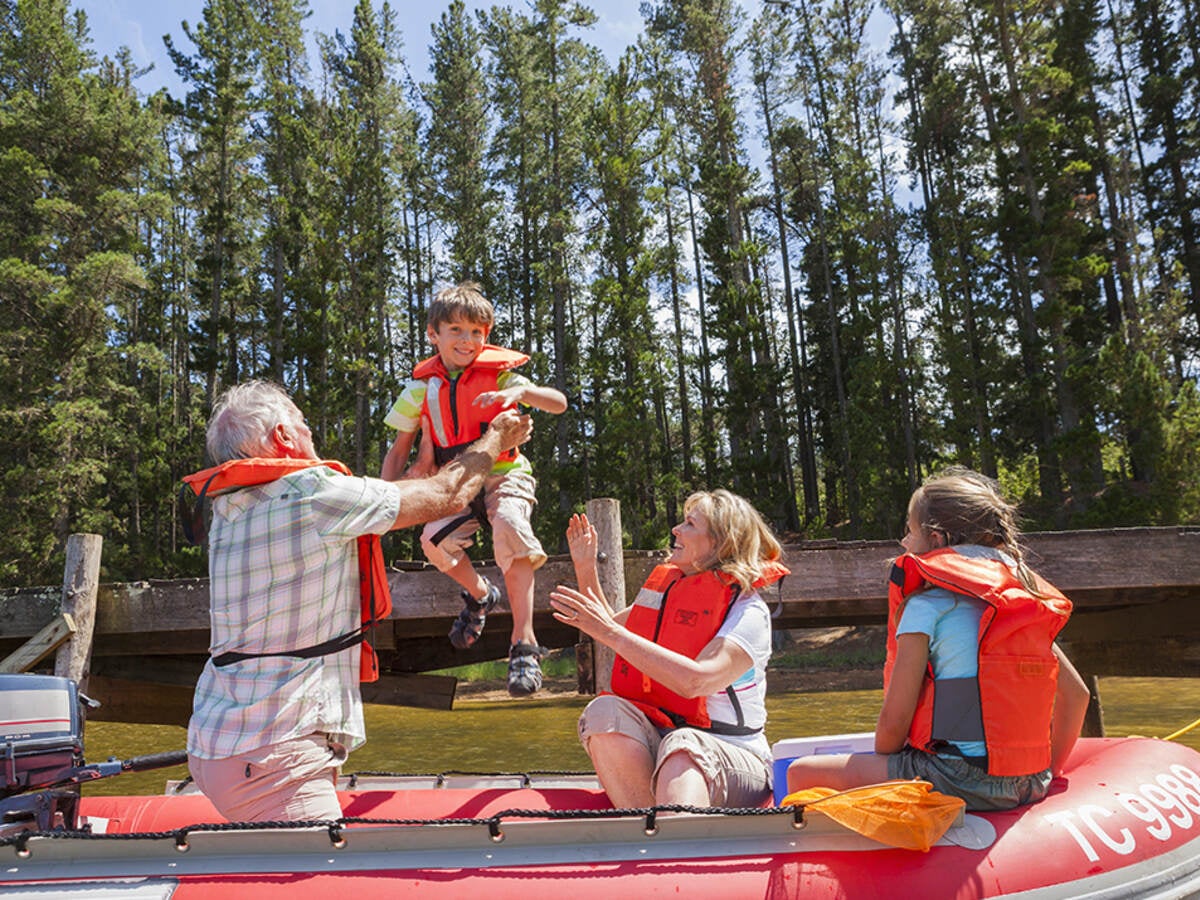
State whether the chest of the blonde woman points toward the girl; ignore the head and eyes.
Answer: no

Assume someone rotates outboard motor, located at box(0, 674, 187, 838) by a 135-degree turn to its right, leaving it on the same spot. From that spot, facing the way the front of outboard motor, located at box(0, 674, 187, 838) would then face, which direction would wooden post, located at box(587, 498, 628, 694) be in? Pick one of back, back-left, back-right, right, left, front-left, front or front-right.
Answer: back

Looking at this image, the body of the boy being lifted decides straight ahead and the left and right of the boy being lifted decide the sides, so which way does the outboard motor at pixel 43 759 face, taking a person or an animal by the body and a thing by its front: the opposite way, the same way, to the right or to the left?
to the left

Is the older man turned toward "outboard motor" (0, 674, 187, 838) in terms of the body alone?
no

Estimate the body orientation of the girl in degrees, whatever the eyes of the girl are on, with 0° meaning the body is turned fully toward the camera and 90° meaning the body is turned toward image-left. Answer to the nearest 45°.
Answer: approximately 135°

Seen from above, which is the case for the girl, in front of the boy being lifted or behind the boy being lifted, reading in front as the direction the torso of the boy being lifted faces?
in front

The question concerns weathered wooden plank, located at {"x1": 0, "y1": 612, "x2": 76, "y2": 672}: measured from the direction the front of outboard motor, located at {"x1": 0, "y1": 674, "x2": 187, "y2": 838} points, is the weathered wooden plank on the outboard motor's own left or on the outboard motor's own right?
on the outboard motor's own left

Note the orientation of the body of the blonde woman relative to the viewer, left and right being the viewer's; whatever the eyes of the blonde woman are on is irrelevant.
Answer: facing the viewer and to the left of the viewer

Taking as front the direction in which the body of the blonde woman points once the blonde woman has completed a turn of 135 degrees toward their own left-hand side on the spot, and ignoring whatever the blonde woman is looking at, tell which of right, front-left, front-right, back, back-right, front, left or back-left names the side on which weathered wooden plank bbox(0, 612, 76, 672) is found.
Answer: back-left

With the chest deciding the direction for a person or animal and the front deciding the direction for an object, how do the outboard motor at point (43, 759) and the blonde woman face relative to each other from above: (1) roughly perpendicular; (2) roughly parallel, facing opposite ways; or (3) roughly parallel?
roughly parallel, facing opposite ways

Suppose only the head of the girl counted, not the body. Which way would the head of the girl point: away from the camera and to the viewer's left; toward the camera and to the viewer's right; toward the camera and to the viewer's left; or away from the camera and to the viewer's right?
away from the camera and to the viewer's left

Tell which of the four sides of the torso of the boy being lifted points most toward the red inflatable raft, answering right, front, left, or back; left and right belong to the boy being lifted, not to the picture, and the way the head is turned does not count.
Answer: front

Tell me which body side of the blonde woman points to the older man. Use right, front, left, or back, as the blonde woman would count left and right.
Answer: front

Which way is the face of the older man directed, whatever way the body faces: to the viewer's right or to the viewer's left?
to the viewer's right

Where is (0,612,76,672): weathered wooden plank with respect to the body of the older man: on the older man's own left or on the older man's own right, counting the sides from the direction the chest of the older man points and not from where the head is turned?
on the older man's own left

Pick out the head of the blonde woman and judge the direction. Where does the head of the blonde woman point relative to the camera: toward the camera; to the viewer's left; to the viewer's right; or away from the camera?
to the viewer's left

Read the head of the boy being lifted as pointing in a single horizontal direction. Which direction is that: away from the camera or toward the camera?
toward the camera

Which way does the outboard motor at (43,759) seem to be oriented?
to the viewer's right

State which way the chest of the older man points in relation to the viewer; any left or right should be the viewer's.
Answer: facing away from the viewer and to the right of the viewer

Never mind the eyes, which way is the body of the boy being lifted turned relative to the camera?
toward the camera
